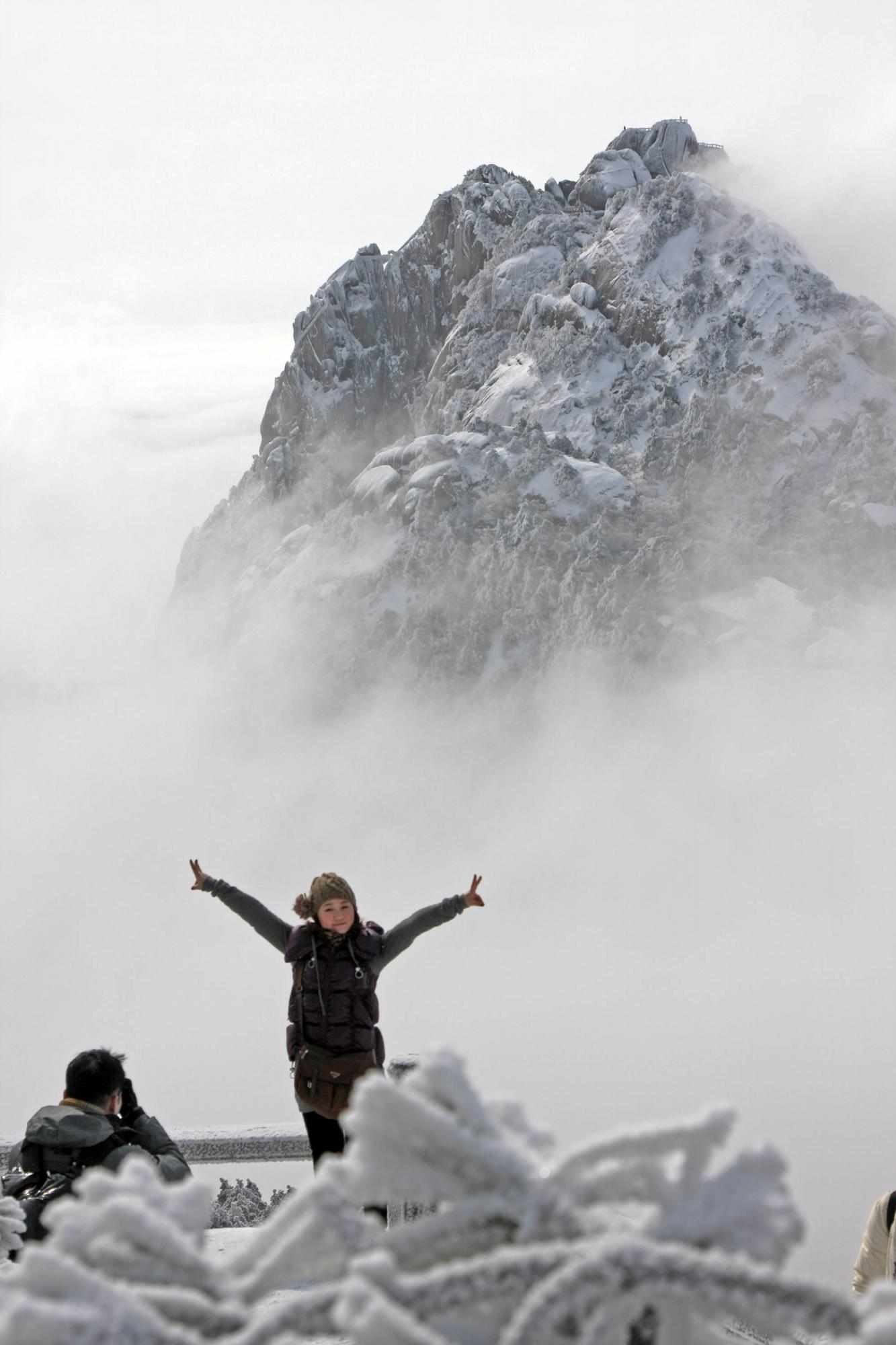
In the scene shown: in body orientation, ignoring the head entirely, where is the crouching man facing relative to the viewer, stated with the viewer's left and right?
facing away from the viewer and to the right of the viewer

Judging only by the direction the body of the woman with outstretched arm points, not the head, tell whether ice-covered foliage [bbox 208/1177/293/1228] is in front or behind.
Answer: behind

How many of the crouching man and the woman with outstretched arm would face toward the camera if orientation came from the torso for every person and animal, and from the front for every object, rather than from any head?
1

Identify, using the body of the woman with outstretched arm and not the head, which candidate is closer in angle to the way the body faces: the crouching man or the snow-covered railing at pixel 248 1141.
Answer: the crouching man

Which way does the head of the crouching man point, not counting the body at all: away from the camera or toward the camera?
away from the camera
